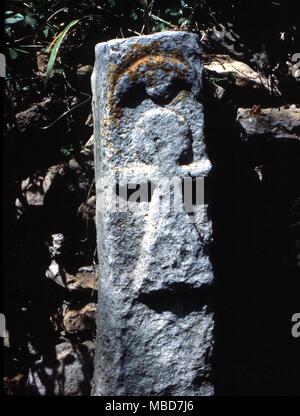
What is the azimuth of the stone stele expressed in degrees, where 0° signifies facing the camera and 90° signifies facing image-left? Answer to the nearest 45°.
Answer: approximately 0°

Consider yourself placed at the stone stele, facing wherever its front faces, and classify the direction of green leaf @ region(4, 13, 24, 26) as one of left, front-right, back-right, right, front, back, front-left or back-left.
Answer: back-right

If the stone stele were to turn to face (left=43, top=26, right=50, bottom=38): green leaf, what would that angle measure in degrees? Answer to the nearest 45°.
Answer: approximately 135° to its right

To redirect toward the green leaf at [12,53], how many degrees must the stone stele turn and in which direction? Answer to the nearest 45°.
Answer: approximately 135° to its right

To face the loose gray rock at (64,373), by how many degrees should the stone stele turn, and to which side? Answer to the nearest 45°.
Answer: approximately 135° to its right
